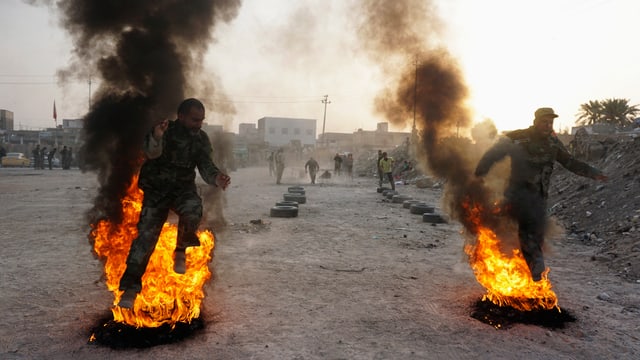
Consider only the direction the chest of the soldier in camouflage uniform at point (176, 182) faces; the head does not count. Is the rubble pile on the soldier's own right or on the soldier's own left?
on the soldier's own left

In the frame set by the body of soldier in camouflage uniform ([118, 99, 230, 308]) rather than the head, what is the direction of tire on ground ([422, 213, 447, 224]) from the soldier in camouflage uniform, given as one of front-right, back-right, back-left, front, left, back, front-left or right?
left

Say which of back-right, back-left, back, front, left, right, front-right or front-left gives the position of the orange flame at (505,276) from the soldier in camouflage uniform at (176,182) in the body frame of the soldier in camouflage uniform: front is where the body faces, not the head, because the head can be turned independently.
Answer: front-left

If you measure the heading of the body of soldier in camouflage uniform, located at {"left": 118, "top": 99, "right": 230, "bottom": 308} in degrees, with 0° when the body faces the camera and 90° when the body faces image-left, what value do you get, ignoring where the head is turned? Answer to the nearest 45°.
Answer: approximately 315°

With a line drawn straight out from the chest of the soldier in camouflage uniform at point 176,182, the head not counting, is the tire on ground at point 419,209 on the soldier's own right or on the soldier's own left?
on the soldier's own left

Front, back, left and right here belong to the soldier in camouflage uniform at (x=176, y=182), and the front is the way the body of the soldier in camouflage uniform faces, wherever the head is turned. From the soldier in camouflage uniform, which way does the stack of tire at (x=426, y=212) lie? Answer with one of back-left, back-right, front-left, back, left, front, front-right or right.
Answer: left

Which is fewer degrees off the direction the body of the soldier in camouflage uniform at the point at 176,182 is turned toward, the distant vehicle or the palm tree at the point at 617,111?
the palm tree

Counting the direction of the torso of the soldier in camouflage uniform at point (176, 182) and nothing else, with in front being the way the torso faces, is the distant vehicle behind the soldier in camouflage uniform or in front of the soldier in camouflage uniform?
behind

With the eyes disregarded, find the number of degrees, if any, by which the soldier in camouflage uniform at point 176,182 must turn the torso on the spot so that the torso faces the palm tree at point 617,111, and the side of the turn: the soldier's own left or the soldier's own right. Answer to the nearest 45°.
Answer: approximately 90° to the soldier's own left
